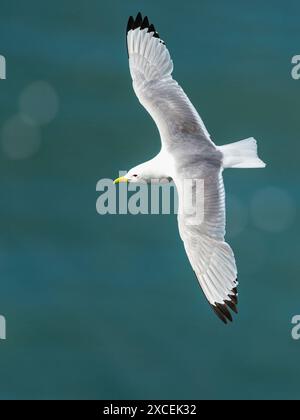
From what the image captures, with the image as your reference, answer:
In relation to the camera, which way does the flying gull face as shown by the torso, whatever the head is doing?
to the viewer's left
